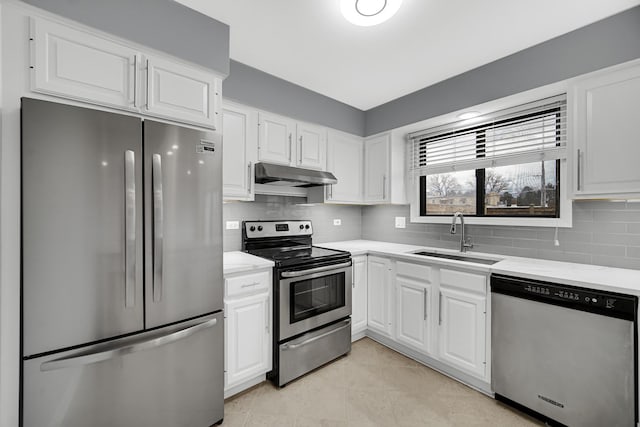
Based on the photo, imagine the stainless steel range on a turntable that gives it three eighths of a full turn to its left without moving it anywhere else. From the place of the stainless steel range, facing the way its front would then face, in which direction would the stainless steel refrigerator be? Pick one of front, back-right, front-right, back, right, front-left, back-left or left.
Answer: back-left

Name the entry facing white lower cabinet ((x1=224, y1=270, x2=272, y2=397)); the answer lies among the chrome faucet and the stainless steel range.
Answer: the chrome faucet

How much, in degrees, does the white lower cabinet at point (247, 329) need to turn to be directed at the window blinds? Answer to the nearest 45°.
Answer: approximately 45° to its left

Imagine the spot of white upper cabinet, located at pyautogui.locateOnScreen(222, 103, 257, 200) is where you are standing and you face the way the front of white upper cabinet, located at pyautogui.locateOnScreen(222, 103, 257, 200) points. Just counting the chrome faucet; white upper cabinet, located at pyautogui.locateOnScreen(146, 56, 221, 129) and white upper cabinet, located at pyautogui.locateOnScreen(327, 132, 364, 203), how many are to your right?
1

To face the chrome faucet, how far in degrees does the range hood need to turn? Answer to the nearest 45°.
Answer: approximately 45° to its left

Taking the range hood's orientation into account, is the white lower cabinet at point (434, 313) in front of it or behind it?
in front

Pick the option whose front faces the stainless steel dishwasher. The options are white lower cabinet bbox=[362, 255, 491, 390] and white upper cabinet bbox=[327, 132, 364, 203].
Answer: the white upper cabinet

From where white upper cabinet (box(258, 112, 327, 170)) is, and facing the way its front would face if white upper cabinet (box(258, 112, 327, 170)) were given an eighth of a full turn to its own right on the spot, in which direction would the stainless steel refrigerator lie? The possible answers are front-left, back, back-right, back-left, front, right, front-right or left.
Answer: front-right

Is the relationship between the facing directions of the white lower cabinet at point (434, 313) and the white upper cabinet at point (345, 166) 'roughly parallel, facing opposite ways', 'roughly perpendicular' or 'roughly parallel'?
roughly perpendicular

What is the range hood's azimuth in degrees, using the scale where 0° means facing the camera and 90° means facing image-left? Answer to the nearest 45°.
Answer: approximately 315°

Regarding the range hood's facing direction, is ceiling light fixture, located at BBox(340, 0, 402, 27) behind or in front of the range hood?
in front
